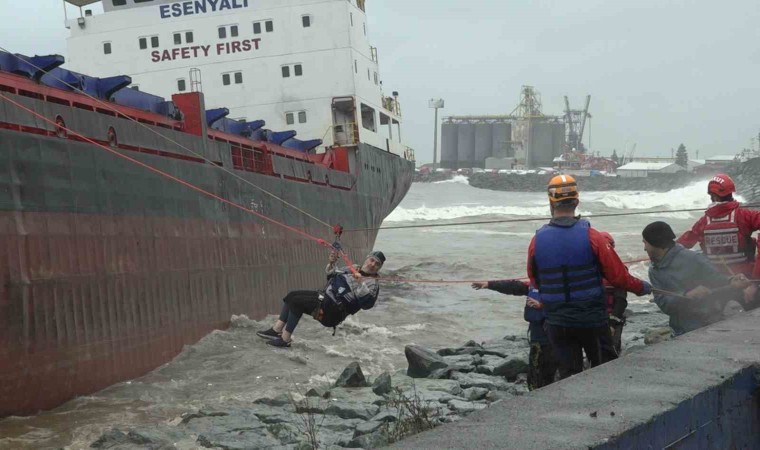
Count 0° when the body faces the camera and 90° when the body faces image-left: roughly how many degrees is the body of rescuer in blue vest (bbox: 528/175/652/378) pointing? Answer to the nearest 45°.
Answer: approximately 180°

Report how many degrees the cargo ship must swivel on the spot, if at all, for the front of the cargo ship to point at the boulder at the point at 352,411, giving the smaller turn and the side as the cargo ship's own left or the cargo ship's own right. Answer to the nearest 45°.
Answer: approximately 45° to the cargo ship's own left

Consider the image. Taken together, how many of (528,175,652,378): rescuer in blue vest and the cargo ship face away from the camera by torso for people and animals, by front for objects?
1

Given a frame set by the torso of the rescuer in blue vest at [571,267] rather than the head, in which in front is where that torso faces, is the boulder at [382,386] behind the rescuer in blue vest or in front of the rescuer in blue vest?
in front

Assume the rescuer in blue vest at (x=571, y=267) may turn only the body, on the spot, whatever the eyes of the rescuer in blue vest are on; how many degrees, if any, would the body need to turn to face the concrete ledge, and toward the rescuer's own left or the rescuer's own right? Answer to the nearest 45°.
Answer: approximately 180°

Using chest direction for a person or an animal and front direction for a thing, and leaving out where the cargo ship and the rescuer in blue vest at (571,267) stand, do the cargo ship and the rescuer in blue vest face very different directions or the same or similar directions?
very different directions

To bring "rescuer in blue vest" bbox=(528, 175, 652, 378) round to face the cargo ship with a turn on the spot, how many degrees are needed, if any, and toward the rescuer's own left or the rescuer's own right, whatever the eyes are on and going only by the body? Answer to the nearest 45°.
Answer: approximately 45° to the rescuer's own left

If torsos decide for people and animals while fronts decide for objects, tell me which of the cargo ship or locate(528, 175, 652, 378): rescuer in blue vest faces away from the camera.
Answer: the rescuer in blue vest

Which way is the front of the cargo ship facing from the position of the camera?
facing the viewer and to the left of the viewer

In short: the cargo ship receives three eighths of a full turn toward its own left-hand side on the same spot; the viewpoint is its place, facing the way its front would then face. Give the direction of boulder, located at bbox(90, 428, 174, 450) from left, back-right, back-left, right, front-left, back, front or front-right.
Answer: right
